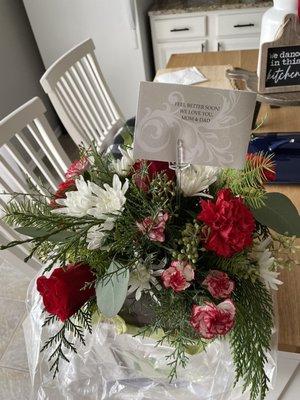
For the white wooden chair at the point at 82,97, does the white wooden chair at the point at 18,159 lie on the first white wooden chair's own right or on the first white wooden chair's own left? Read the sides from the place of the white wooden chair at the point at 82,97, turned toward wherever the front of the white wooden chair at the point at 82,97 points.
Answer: on the first white wooden chair's own right

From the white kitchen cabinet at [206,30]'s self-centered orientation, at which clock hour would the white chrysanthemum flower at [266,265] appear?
The white chrysanthemum flower is roughly at 12 o'clock from the white kitchen cabinet.

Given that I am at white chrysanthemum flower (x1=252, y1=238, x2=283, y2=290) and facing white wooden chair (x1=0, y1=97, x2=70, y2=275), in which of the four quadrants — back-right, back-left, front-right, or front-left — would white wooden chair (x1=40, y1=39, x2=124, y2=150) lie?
front-right

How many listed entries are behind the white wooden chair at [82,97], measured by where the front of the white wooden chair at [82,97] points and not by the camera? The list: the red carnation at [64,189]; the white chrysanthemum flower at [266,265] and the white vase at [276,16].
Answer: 0

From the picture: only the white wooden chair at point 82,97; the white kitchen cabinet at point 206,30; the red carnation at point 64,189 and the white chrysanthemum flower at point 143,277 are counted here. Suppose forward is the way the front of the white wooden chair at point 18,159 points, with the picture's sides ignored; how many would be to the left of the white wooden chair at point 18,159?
2

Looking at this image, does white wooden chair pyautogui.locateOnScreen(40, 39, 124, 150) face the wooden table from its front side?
yes

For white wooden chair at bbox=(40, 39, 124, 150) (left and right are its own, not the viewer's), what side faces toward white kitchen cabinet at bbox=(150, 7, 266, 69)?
left

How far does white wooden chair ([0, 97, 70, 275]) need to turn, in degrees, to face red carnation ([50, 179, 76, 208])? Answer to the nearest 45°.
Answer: approximately 45° to its right

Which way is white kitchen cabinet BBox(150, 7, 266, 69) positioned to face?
toward the camera

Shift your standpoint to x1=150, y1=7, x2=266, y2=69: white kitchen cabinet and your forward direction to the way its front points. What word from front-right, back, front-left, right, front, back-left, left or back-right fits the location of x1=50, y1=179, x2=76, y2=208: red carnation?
front

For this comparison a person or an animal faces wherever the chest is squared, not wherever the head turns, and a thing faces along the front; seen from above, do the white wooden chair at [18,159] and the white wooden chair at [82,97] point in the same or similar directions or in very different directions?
same or similar directions

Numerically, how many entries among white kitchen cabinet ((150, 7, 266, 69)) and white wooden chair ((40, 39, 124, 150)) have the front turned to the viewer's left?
0

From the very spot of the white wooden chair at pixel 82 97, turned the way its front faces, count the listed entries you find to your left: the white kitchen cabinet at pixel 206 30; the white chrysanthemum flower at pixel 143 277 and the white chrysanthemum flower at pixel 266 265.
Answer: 1

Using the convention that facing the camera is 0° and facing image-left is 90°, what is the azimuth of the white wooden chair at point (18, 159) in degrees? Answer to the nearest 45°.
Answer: approximately 315°

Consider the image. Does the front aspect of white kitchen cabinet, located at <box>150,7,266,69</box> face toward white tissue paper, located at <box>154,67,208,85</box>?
yes

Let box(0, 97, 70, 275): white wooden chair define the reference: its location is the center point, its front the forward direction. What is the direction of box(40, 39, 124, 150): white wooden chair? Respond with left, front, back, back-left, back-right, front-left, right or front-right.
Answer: left

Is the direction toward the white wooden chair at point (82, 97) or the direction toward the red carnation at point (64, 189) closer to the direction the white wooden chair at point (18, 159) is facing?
the red carnation

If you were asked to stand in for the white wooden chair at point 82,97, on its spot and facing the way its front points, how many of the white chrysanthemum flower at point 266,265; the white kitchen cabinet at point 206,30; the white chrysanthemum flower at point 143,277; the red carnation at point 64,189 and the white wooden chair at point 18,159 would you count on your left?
1

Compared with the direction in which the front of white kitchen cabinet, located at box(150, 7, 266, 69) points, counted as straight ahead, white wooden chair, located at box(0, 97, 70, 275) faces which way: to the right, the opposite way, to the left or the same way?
to the left

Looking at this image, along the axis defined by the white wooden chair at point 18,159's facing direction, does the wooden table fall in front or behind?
in front

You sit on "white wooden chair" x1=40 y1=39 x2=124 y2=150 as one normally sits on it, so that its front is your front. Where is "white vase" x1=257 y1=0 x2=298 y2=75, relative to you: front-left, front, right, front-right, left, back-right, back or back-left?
front
